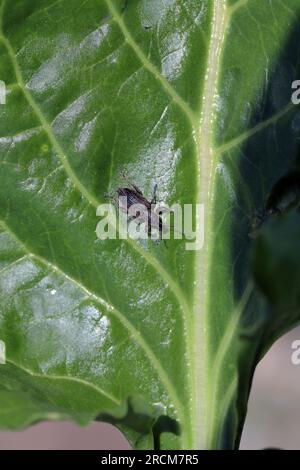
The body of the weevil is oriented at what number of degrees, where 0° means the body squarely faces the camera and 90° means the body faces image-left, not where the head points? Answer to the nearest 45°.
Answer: approximately 315°
